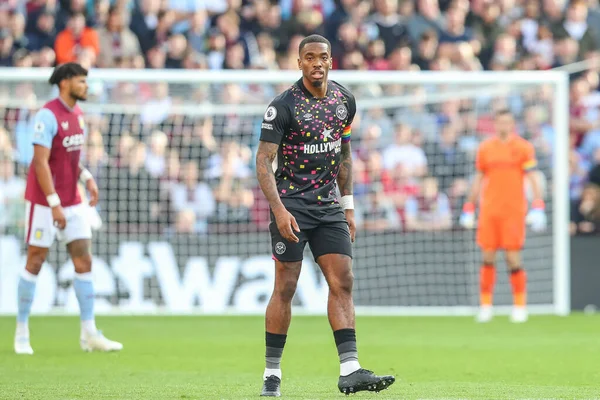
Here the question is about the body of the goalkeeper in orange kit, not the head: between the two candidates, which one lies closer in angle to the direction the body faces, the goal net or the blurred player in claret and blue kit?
the blurred player in claret and blue kit

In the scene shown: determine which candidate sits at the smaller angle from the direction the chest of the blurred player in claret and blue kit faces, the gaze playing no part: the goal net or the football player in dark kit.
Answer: the football player in dark kit

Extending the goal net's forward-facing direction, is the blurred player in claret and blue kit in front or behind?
in front

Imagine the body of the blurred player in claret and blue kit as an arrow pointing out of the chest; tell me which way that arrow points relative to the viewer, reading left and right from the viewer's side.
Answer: facing the viewer and to the right of the viewer

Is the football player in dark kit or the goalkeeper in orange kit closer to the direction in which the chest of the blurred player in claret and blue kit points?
the football player in dark kit

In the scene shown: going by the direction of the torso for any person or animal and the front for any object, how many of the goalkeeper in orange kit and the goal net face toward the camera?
2

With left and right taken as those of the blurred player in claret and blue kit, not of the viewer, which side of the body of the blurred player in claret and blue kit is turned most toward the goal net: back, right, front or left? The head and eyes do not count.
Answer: left

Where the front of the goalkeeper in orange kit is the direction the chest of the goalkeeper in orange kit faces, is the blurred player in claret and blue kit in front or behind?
in front

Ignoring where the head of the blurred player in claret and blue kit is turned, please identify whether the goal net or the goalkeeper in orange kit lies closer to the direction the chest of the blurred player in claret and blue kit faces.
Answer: the goalkeeper in orange kit

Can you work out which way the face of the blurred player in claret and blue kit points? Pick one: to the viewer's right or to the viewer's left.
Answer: to the viewer's right
